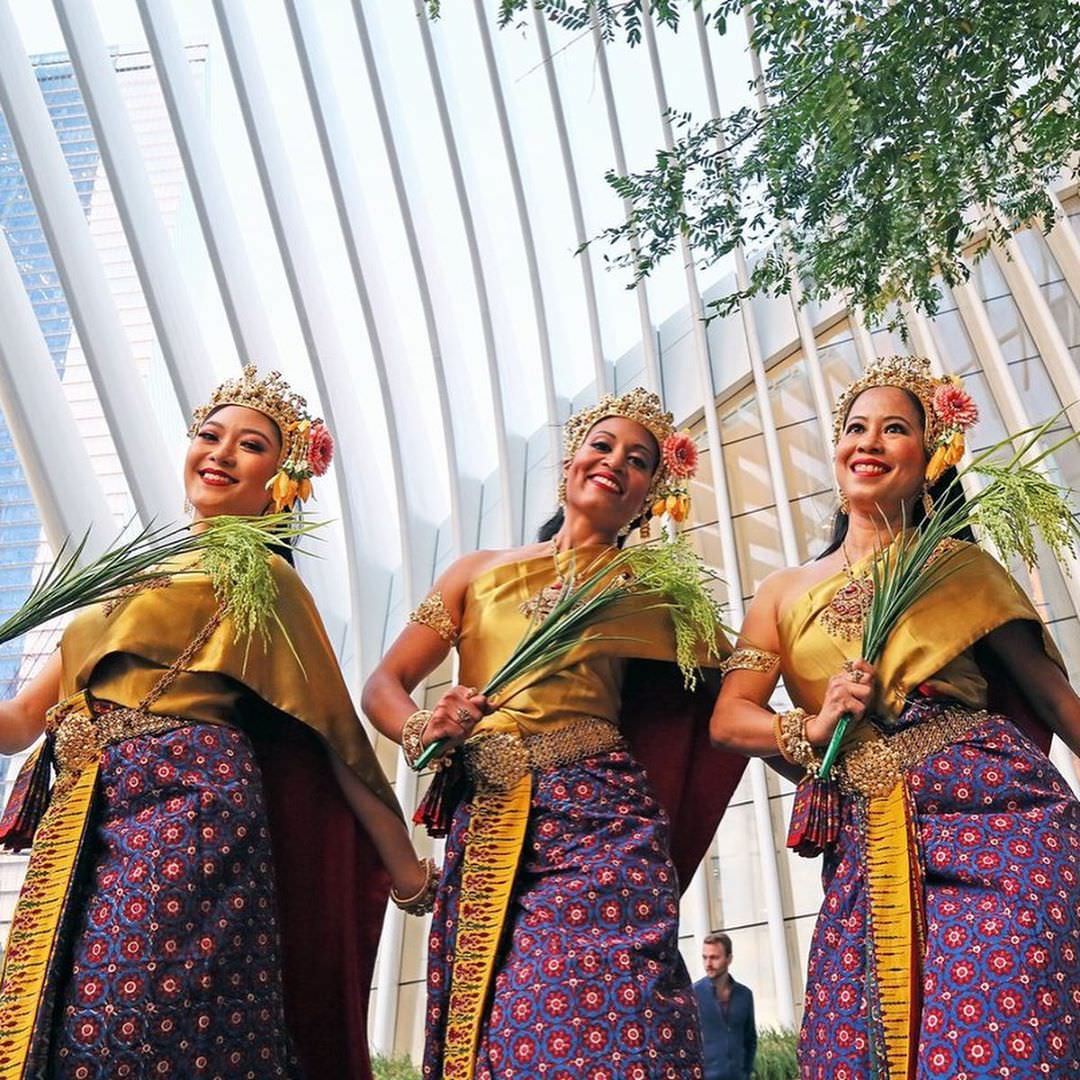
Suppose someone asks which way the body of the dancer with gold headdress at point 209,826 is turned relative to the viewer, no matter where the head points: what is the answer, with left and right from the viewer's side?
facing the viewer and to the left of the viewer

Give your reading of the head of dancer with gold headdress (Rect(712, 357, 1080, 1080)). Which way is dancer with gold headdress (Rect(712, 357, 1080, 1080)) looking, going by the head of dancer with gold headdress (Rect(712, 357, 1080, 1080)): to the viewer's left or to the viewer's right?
to the viewer's left

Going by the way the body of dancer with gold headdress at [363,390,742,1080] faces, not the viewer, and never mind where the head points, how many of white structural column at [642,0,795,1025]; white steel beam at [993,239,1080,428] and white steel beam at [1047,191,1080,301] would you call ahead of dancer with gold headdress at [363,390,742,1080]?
0

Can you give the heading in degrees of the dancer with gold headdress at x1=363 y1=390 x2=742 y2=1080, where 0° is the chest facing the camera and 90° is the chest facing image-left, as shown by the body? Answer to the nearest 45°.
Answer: approximately 45°

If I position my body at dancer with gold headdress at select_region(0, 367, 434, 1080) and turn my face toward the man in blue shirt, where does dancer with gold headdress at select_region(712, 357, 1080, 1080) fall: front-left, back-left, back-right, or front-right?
front-right

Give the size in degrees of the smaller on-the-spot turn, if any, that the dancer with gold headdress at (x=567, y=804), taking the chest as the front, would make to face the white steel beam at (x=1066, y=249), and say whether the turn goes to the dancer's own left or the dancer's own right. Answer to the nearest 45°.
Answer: approximately 180°

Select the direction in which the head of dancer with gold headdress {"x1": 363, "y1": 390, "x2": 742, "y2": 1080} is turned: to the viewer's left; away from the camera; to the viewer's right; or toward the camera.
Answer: toward the camera

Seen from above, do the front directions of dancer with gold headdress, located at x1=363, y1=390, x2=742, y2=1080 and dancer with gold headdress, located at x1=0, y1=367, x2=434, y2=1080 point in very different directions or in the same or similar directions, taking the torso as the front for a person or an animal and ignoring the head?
same or similar directions

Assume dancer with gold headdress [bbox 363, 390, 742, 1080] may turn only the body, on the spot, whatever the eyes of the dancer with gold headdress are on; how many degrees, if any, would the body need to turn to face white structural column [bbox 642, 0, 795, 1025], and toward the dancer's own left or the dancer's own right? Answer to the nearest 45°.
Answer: approximately 135° to the dancer's own right

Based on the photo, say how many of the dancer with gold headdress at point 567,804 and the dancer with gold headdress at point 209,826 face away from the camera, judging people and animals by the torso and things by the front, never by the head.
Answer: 0
